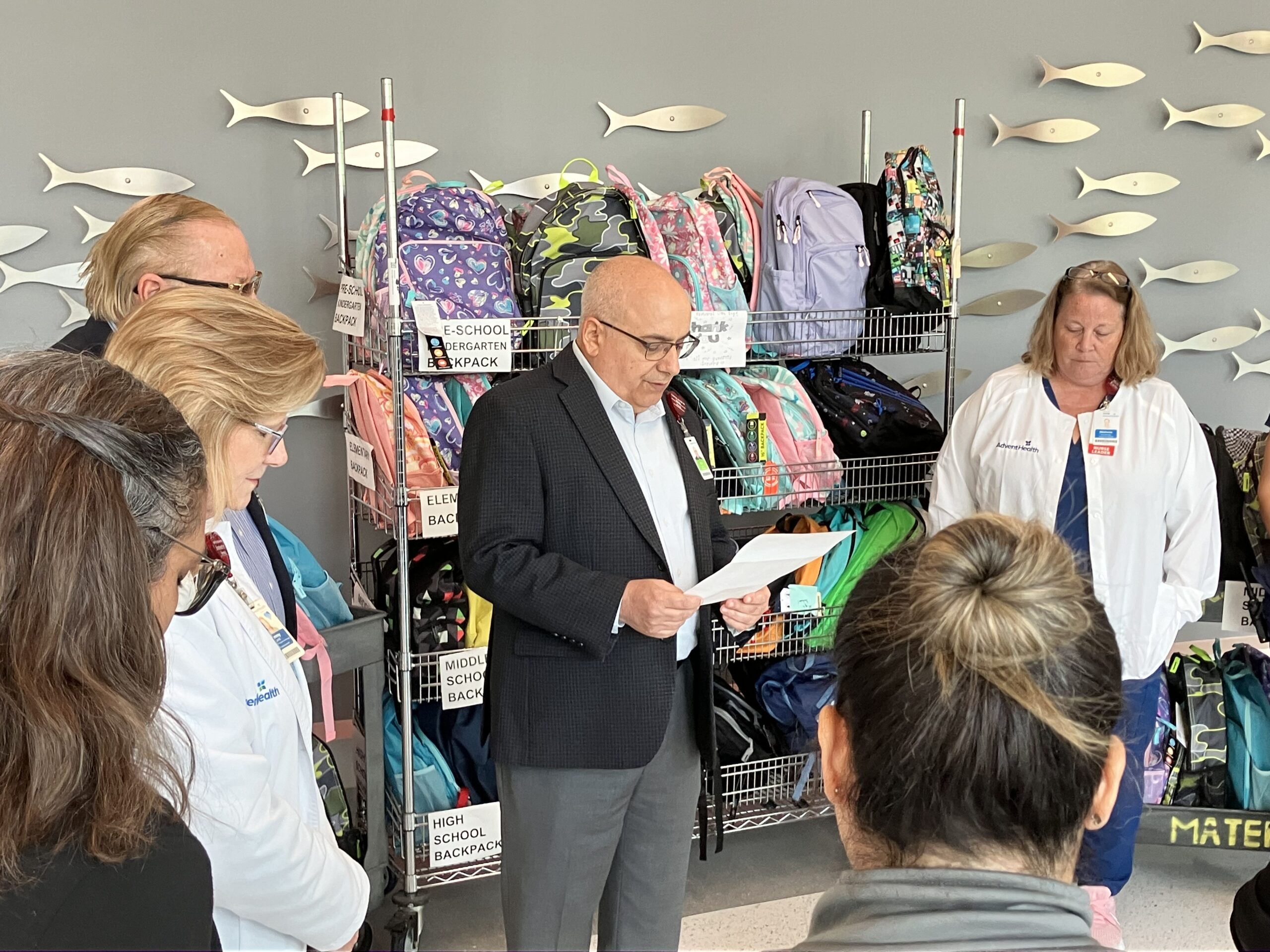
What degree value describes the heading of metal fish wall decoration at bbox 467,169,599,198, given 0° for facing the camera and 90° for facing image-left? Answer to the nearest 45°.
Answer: approximately 270°

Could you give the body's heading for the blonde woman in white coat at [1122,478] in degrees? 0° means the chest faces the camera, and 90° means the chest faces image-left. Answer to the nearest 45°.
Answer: approximately 0°

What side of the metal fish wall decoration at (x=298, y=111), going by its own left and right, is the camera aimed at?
right

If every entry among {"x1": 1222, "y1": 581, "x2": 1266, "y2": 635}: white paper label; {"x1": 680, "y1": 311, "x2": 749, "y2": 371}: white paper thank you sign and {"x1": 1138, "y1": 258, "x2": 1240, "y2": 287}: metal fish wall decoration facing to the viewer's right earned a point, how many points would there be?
1

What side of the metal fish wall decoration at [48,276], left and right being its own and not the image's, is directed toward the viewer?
right

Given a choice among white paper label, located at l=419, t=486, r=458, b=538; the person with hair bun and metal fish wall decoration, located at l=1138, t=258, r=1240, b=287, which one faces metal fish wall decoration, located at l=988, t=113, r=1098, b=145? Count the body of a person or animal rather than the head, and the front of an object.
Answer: the person with hair bun

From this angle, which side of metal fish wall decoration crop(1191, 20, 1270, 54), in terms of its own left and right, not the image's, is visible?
right

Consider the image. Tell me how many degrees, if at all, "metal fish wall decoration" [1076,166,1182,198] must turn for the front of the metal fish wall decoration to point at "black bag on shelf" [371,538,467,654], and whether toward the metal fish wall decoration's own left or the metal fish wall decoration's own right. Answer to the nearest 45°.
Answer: approximately 135° to the metal fish wall decoration's own right

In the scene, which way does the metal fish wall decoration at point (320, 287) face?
to the viewer's right

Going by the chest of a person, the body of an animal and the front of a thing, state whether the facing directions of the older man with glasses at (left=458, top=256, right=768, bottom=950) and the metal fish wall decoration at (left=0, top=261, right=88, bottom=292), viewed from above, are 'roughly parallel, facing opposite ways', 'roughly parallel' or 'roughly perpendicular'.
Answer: roughly perpendicular

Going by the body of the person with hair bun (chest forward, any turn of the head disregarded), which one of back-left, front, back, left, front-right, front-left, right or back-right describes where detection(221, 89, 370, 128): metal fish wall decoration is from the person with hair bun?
front-left

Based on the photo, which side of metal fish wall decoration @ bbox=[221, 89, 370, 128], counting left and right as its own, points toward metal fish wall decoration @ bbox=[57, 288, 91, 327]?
back

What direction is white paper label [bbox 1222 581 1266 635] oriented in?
toward the camera

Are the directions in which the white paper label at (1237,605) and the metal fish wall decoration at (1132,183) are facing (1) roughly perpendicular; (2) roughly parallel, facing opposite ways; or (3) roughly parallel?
roughly perpendicular

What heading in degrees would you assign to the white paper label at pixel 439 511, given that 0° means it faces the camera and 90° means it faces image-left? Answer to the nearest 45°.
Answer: approximately 0°

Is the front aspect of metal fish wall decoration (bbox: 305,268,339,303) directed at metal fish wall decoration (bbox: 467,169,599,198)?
yes

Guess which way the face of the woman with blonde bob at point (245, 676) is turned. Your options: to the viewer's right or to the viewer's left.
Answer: to the viewer's right
